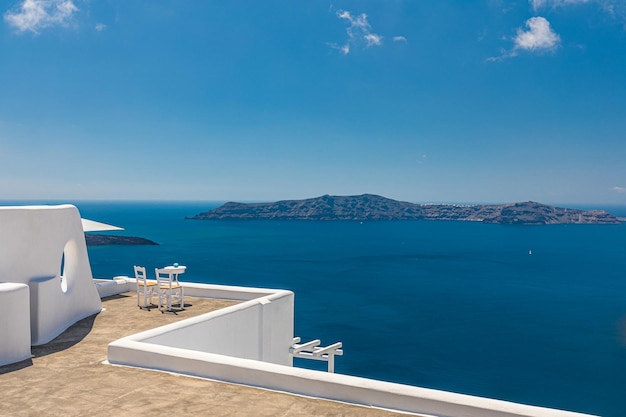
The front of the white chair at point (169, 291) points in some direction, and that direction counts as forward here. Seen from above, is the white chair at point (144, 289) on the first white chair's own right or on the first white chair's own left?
on the first white chair's own left

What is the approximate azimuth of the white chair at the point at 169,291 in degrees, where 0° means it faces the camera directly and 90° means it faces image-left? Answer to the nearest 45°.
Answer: approximately 225°
